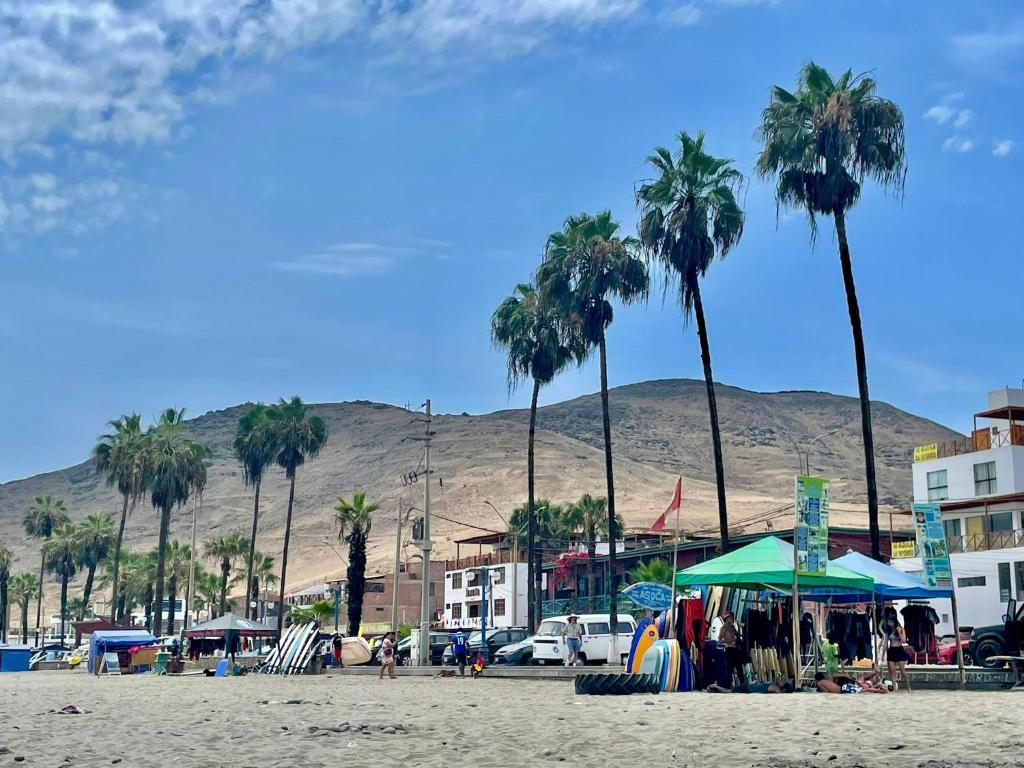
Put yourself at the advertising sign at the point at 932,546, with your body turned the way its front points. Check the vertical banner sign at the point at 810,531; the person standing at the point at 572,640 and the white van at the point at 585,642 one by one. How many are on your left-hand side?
0

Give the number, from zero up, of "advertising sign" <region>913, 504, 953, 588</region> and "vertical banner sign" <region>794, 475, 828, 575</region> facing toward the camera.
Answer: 2

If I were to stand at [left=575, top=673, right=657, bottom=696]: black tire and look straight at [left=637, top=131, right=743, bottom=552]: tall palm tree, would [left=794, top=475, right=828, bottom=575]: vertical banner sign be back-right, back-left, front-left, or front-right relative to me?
front-right

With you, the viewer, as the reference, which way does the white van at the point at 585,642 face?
facing the viewer and to the left of the viewer

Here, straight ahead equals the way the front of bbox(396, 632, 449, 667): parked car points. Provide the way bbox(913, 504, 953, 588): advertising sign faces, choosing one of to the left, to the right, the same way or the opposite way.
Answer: the same way

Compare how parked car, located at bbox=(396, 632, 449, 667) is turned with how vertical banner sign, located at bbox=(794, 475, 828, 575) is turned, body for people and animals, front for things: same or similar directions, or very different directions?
same or similar directions

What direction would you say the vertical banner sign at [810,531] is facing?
toward the camera

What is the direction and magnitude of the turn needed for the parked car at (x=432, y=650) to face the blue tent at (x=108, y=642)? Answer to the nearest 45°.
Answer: approximately 45° to its right

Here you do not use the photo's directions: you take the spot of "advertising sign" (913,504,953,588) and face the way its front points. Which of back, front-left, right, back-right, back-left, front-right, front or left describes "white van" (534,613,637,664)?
back-right

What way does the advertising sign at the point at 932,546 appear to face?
toward the camera

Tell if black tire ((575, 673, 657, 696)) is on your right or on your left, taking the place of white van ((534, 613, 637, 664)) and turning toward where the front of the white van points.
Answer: on your left

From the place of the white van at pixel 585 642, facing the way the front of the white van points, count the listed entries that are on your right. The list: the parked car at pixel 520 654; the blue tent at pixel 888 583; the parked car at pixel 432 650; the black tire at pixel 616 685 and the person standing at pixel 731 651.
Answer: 2

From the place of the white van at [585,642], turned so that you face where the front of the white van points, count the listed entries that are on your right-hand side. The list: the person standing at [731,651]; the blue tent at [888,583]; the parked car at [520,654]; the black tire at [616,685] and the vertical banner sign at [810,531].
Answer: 1

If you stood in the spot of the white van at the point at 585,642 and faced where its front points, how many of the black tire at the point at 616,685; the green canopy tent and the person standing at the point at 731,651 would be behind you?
0

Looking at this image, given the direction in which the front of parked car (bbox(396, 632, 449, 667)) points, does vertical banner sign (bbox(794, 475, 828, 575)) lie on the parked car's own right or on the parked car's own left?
on the parked car's own left

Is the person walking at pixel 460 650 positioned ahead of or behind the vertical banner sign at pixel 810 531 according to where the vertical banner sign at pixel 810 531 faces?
behind

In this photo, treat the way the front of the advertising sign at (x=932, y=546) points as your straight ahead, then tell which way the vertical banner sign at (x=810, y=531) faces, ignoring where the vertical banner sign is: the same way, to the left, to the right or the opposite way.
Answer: the same way
